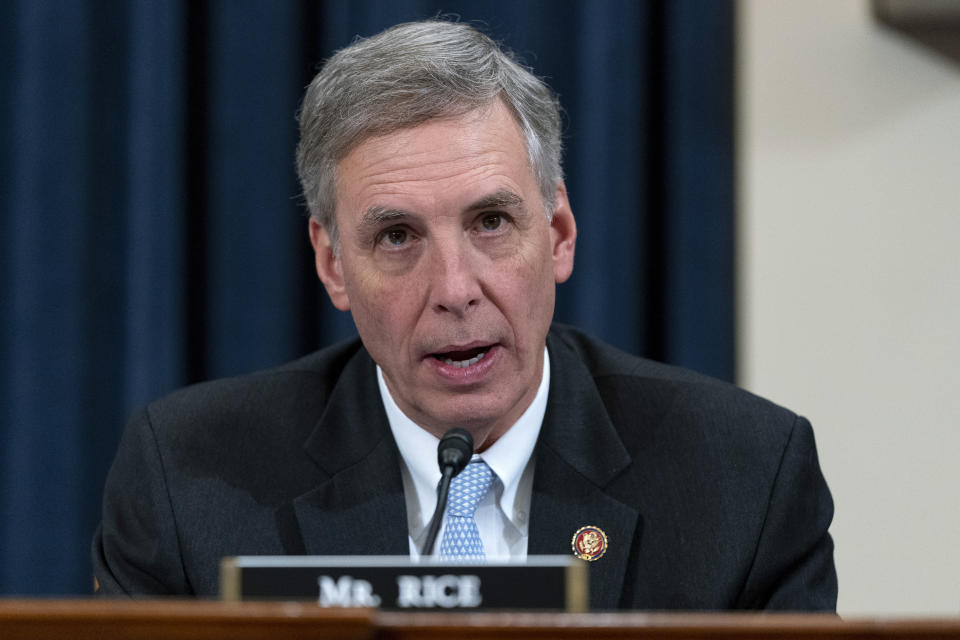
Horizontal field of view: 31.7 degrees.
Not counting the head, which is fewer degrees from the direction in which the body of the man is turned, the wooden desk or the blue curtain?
the wooden desk

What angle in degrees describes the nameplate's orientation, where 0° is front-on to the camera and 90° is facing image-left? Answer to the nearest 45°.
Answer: approximately 0°

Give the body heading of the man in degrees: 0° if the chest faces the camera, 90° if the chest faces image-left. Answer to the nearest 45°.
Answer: approximately 0°

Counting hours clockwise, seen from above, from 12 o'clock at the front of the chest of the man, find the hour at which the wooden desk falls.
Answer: The wooden desk is roughly at 12 o'clock from the man.
